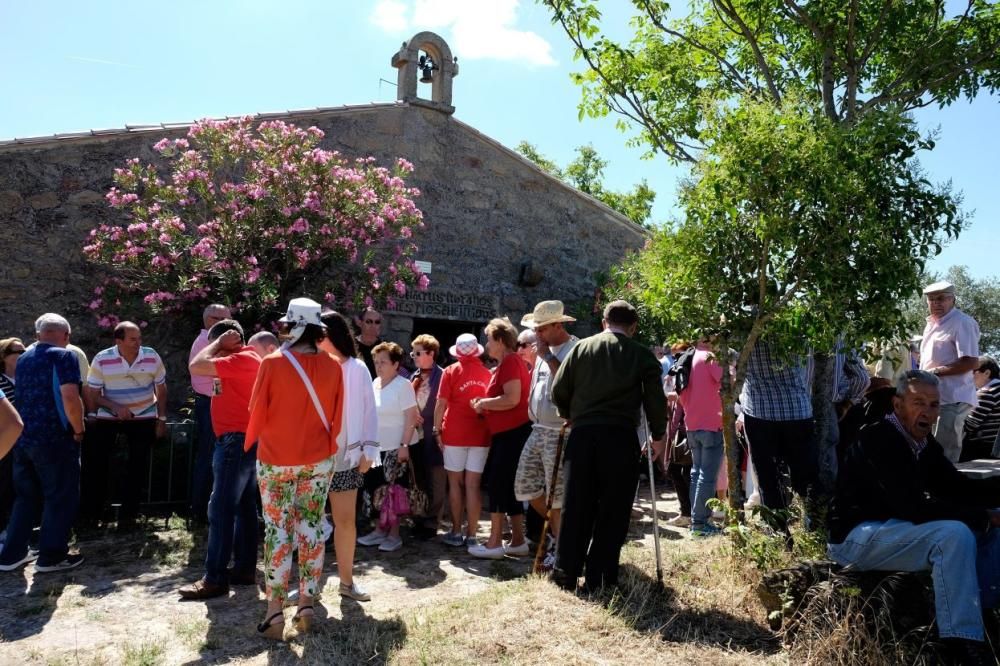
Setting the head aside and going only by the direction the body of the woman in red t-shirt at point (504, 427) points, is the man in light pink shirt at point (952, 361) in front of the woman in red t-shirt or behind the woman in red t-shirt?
behind

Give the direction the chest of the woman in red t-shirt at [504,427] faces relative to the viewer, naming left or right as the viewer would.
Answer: facing to the left of the viewer

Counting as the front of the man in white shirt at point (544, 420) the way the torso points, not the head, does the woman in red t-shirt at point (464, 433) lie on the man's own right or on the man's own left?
on the man's own right

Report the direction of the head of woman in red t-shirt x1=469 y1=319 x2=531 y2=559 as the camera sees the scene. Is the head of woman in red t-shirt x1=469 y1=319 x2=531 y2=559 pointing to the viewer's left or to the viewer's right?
to the viewer's left

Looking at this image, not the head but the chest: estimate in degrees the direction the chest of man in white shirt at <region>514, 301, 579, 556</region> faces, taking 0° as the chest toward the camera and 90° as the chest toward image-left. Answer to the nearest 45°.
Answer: approximately 45°

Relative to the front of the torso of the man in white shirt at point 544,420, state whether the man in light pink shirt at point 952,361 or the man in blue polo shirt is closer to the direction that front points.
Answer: the man in blue polo shirt

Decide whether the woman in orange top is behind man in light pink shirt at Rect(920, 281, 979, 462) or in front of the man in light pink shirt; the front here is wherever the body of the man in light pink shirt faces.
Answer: in front

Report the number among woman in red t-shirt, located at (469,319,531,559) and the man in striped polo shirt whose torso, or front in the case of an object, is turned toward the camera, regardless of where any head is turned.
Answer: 1

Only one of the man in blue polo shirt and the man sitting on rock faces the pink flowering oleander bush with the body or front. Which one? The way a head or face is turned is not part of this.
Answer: the man in blue polo shirt
